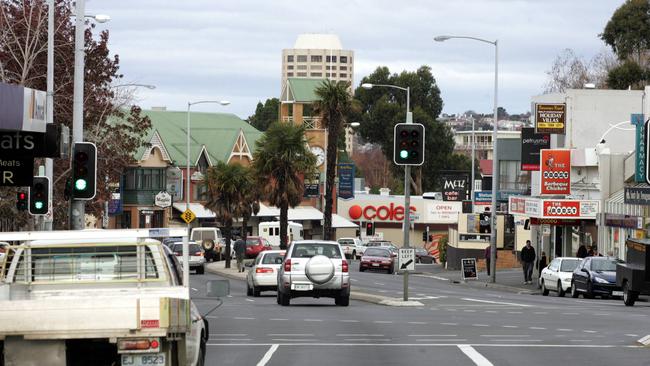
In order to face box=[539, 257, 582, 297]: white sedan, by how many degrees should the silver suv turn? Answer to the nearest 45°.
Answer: approximately 45° to its right

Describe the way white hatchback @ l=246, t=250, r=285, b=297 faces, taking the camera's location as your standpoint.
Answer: facing away from the viewer

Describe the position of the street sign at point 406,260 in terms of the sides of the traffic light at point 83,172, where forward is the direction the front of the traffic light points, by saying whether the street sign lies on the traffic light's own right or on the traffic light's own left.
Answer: on the traffic light's own left

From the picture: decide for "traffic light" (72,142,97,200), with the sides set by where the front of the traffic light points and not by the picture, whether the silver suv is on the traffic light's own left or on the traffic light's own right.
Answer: on the traffic light's own left

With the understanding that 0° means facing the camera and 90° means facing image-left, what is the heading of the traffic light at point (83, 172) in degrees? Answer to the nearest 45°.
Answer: approximately 0°

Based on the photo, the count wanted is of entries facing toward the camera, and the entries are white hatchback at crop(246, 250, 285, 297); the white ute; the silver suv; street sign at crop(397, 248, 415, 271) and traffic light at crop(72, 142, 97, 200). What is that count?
2

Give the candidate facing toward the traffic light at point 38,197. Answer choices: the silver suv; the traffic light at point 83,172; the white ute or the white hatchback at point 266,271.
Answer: the white ute

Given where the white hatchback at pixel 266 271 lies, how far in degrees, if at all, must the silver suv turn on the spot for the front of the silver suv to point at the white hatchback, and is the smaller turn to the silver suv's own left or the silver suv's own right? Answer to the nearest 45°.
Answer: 0° — it already faces it

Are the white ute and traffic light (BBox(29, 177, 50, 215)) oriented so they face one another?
yes

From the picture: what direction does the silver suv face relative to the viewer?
away from the camera

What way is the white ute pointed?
away from the camera
